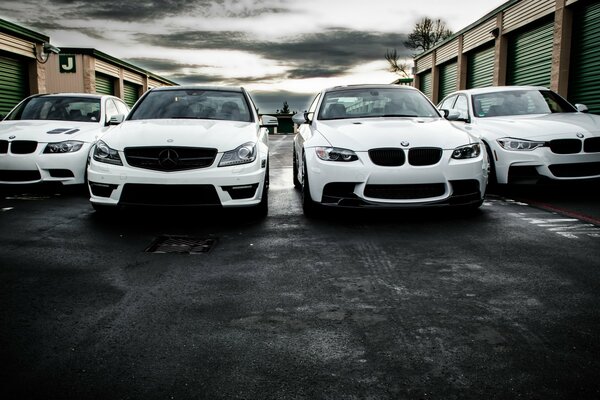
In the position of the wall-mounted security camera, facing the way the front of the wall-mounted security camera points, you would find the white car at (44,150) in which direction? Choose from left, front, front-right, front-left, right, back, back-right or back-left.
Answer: right

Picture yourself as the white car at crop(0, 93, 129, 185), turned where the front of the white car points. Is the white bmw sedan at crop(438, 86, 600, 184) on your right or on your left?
on your left

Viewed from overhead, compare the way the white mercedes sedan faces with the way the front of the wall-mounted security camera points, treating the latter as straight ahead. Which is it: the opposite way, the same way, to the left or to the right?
to the right

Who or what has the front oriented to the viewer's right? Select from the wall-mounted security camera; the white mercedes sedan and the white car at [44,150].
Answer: the wall-mounted security camera

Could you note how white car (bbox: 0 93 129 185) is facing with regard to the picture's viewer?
facing the viewer and to the left of the viewer

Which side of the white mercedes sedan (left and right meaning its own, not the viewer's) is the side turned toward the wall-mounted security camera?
back

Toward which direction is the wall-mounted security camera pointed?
to the viewer's right

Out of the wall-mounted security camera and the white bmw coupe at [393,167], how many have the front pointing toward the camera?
1

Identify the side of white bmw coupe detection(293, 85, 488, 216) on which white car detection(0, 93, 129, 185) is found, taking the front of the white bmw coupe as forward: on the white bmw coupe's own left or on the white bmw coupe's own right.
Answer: on the white bmw coupe's own right

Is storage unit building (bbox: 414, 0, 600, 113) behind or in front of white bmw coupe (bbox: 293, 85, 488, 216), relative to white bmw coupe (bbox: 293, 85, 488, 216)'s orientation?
behind

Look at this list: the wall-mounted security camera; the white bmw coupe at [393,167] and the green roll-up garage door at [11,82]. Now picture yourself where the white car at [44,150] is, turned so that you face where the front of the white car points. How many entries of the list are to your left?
1
